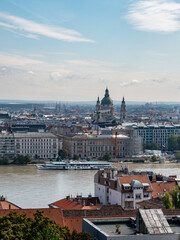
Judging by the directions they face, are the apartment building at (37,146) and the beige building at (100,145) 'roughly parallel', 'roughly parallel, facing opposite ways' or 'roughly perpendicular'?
roughly parallel

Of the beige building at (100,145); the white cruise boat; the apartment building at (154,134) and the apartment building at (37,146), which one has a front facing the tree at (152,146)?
the apartment building at (154,134)

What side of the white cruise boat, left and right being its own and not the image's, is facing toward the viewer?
left

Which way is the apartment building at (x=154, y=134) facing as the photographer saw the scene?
facing the viewer

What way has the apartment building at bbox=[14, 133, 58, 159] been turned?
toward the camera

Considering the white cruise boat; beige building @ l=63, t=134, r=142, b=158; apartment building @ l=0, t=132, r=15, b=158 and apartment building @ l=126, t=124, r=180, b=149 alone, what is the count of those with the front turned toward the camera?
3

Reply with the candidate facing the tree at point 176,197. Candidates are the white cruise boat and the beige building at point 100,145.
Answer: the beige building

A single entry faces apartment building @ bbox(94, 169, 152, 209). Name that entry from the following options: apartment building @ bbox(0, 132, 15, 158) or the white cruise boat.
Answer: apartment building @ bbox(0, 132, 15, 158)

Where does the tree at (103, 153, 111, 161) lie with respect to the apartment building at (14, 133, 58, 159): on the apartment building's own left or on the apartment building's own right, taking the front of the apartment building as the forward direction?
on the apartment building's own left

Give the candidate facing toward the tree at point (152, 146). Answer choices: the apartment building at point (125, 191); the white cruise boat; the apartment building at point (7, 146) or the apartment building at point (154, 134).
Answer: the apartment building at point (154, 134)

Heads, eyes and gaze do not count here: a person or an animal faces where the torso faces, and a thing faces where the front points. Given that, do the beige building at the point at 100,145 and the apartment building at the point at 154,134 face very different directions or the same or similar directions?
same or similar directions

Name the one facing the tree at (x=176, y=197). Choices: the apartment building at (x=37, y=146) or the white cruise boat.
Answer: the apartment building

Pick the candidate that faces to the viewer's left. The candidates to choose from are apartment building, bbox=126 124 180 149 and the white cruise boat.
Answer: the white cruise boat

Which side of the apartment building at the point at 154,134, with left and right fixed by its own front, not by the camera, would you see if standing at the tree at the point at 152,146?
front

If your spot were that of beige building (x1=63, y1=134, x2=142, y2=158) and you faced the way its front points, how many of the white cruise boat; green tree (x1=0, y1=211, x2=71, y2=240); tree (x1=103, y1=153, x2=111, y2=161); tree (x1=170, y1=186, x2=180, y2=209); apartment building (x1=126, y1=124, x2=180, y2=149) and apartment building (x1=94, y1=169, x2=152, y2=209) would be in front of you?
5

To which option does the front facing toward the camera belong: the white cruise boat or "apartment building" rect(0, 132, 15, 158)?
the apartment building
